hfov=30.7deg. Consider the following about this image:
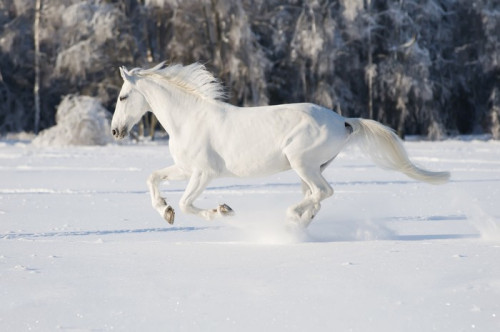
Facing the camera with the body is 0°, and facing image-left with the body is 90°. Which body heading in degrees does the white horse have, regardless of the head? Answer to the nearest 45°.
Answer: approximately 90°
